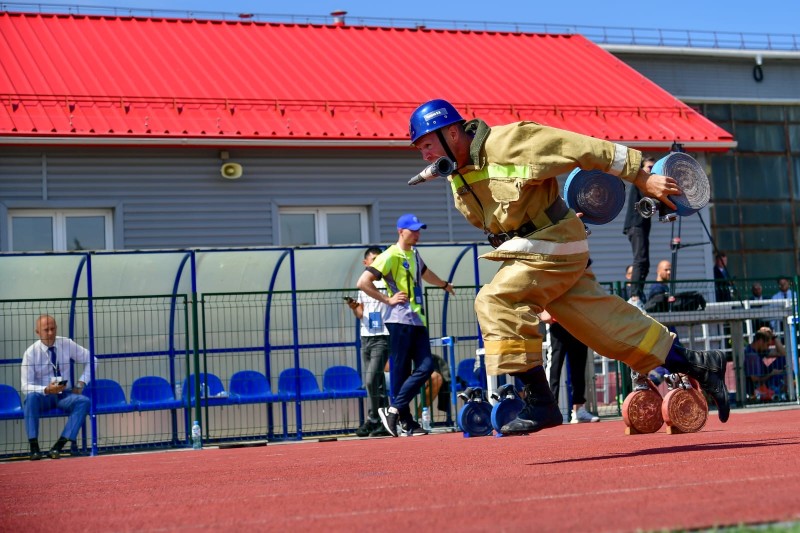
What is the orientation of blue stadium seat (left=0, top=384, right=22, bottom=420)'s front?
toward the camera

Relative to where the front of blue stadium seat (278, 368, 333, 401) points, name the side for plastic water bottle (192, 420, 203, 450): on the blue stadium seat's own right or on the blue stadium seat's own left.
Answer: on the blue stadium seat's own right

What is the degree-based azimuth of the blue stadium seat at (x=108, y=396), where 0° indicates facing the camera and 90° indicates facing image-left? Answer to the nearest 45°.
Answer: approximately 315°

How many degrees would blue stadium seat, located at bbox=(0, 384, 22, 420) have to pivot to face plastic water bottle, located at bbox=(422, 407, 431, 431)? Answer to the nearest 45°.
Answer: approximately 90° to its left

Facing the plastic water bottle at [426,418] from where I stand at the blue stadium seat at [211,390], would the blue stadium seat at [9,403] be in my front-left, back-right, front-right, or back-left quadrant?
back-right

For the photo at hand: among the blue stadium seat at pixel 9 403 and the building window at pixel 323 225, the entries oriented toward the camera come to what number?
2

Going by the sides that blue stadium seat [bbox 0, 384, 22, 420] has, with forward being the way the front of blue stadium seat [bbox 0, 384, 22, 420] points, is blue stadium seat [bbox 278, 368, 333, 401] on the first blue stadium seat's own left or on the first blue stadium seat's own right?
on the first blue stadium seat's own left

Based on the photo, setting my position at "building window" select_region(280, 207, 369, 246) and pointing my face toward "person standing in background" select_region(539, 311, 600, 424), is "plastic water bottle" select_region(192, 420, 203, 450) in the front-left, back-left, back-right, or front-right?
front-right

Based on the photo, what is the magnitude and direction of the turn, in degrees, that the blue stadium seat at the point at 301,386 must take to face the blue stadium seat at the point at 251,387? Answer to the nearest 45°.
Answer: approximately 135° to its right

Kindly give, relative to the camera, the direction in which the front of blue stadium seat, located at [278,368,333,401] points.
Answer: facing the viewer and to the right of the viewer

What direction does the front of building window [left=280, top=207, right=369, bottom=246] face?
toward the camera

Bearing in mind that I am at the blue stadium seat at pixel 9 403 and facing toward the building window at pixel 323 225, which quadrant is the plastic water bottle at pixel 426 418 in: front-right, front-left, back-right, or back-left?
front-right

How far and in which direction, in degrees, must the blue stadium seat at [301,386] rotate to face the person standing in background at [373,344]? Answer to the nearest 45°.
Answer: approximately 90° to its left

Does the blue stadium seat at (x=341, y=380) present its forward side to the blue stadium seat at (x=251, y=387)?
no

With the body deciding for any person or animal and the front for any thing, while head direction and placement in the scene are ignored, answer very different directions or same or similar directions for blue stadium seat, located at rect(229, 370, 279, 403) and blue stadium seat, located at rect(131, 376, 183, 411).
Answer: same or similar directions

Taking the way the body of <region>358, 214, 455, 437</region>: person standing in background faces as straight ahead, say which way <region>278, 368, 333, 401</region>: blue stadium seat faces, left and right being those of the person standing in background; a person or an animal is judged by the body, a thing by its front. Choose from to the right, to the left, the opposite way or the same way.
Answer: the same way

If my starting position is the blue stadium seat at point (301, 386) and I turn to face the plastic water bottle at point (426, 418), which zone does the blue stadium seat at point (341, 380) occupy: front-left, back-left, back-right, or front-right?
front-left

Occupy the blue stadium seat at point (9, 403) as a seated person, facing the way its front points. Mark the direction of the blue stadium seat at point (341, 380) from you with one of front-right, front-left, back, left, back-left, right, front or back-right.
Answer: left
